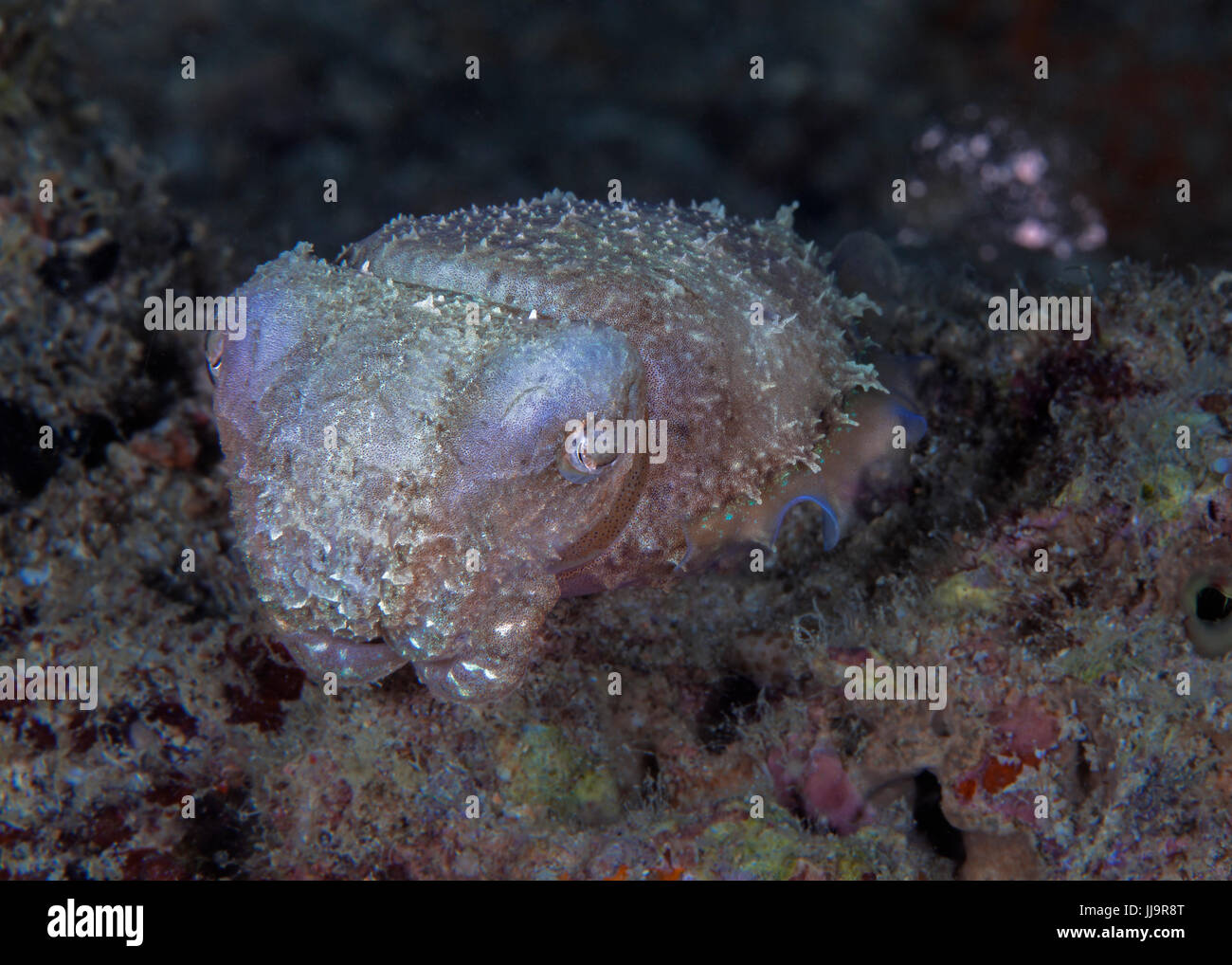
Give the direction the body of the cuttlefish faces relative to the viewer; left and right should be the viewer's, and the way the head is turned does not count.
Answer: facing the viewer and to the left of the viewer
